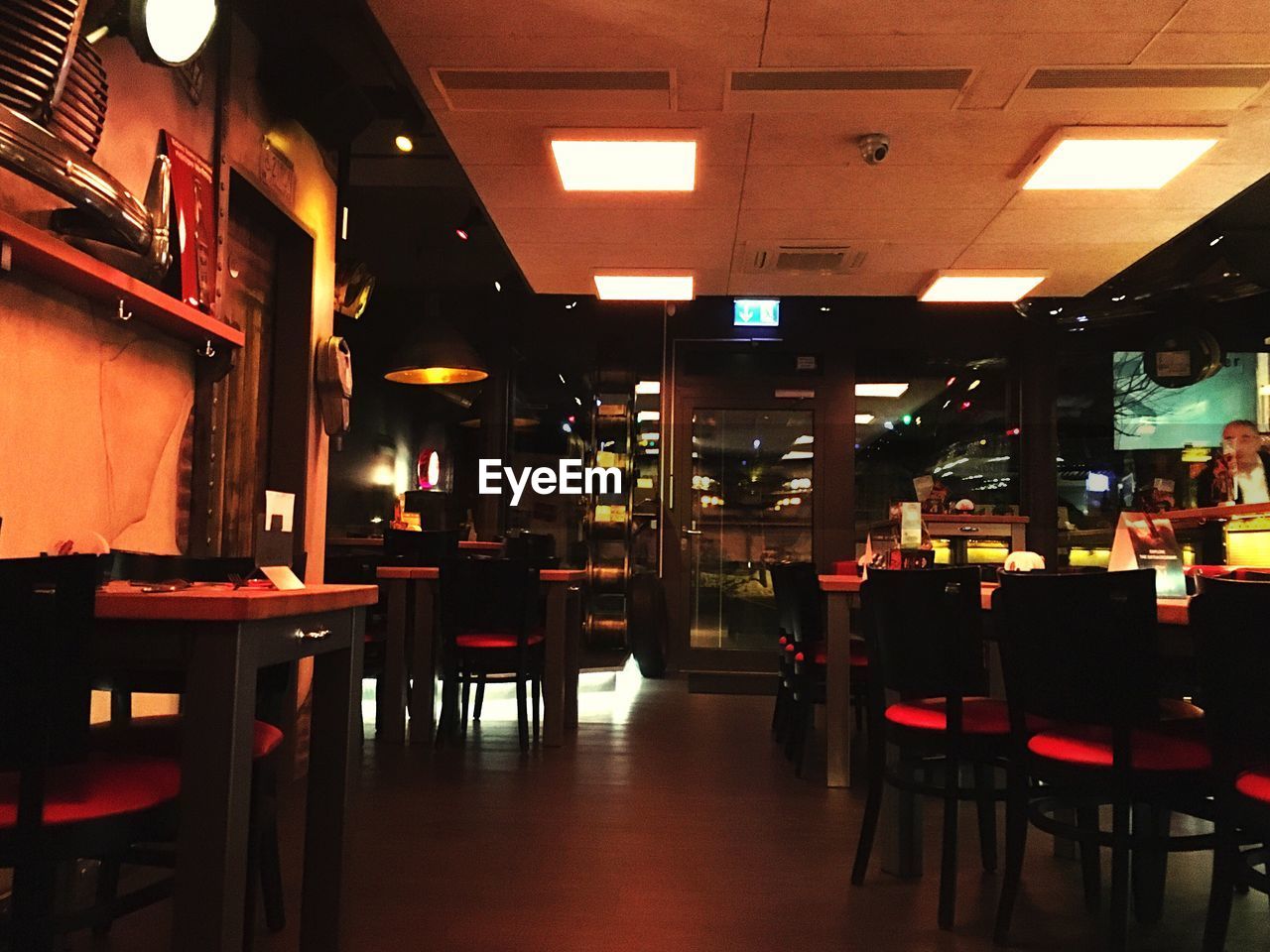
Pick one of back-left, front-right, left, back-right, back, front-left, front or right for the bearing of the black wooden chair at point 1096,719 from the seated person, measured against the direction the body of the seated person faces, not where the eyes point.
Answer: front

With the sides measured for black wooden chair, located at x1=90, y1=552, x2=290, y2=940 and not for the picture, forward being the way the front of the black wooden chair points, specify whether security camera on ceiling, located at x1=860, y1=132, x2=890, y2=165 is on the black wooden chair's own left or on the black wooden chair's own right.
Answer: on the black wooden chair's own left

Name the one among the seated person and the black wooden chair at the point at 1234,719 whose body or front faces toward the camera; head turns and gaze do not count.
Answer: the seated person

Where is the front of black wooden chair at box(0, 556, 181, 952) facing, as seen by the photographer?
facing away from the viewer and to the right of the viewer

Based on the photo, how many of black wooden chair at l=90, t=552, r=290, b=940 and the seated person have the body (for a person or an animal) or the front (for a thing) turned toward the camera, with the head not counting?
2

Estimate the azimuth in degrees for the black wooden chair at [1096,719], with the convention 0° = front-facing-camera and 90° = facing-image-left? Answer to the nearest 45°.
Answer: approximately 225°

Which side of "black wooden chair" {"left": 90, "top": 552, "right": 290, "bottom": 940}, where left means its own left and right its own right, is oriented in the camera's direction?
front

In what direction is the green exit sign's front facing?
toward the camera

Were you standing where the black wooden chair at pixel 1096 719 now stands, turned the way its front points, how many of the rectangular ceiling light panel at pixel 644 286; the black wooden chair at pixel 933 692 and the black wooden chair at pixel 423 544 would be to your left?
3

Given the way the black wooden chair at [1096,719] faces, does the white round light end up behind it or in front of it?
behind

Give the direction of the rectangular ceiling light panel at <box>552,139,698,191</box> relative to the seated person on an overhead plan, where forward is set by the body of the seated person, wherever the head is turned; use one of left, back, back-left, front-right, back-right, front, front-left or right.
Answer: front-right

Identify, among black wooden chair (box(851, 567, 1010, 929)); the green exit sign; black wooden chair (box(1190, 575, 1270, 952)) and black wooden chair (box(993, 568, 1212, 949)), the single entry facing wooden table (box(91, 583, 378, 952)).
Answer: the green exit sign

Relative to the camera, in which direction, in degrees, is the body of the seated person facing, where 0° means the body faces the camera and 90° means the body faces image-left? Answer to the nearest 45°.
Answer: approximately 0°

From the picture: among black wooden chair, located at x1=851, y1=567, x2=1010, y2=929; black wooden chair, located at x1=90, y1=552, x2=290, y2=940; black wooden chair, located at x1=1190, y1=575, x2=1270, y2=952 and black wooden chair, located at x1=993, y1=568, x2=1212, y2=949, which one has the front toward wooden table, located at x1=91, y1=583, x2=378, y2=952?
black wooden chair, located at x1=90, y1=552, x2=290, y2=940
